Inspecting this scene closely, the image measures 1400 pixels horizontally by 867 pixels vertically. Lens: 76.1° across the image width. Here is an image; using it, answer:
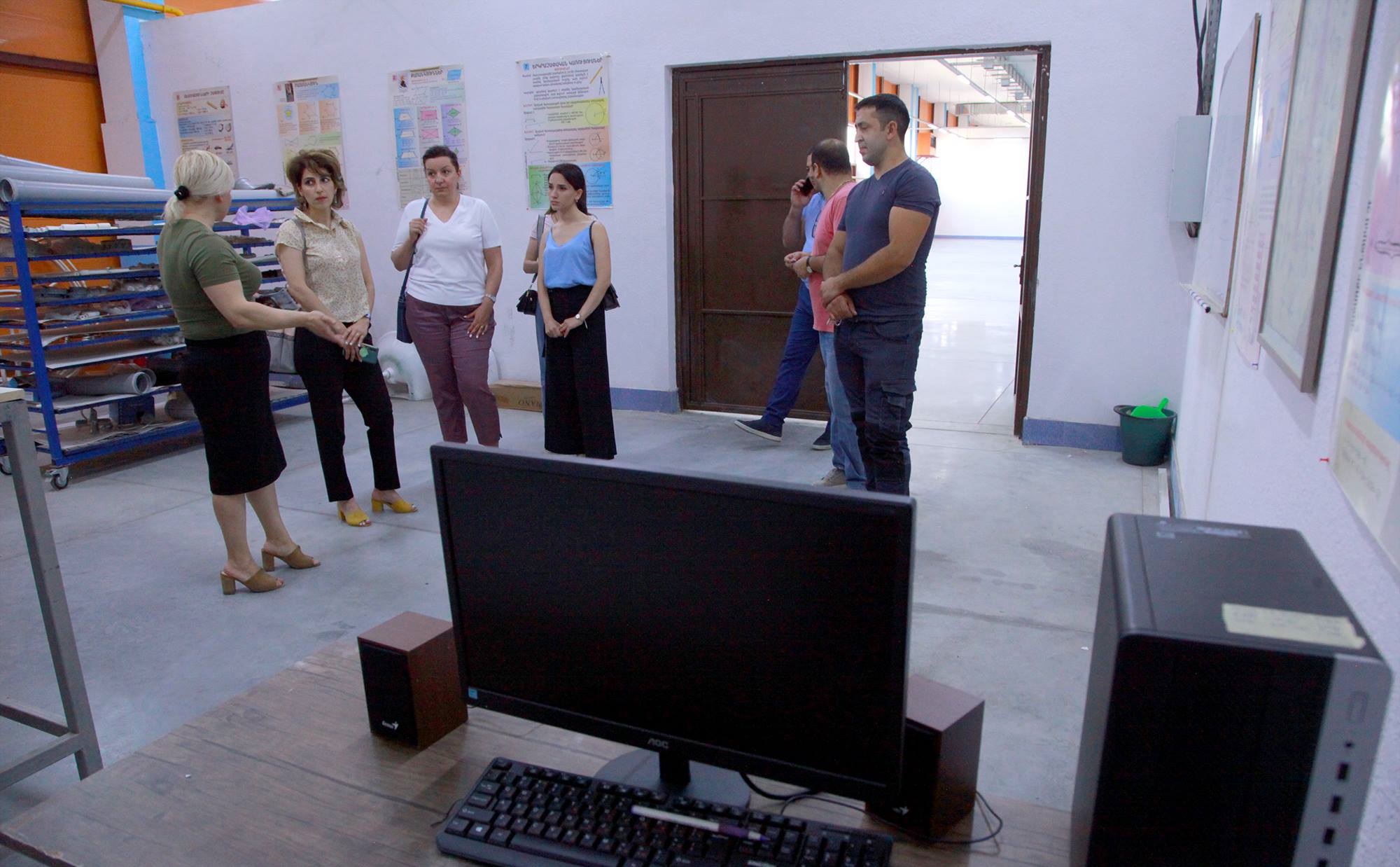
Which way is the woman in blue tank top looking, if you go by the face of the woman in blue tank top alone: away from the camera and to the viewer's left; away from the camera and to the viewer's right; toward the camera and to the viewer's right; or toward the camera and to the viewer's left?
toward the camera and to the viewer's left

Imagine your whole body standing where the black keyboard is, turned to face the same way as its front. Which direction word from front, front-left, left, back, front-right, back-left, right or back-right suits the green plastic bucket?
back-left

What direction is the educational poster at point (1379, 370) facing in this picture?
to the viewer's left

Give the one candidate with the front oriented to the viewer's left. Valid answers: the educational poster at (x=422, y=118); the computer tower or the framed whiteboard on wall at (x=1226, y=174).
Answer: the framed whiteboard on wall

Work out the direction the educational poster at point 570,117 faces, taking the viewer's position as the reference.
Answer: facing the viewer

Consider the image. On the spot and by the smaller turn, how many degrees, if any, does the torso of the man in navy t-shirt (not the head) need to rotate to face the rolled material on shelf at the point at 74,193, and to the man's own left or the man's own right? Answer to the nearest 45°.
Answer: approximately 45° to the man's own right

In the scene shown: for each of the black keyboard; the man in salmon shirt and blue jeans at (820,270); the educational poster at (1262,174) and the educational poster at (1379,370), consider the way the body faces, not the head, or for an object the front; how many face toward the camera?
1

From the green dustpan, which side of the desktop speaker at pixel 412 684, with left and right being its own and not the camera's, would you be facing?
back

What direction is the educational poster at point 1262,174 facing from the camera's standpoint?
to the viewer's left

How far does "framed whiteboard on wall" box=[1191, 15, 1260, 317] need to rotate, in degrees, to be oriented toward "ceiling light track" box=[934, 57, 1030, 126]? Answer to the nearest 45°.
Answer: approximately 90° to its right

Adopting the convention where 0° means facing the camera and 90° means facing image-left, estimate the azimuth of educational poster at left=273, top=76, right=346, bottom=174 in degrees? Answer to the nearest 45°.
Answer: approximately 0°

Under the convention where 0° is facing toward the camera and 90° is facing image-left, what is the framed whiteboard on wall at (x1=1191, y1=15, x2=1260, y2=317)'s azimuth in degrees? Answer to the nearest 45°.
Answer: approximately 90°

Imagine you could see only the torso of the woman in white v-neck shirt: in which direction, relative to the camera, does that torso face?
toward the camera

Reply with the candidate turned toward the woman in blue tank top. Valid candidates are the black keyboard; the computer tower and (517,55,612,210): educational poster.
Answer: the educational poster

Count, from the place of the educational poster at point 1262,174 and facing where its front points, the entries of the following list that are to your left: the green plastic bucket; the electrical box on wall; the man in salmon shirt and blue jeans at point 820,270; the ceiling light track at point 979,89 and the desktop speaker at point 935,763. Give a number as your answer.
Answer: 1

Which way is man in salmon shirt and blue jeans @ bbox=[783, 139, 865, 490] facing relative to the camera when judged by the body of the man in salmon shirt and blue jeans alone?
to the viewer's left

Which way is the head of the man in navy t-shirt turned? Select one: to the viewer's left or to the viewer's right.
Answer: to the viewer's left

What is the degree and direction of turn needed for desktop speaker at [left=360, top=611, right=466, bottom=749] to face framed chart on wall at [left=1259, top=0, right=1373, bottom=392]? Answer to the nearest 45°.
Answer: approximately 135° to its left
